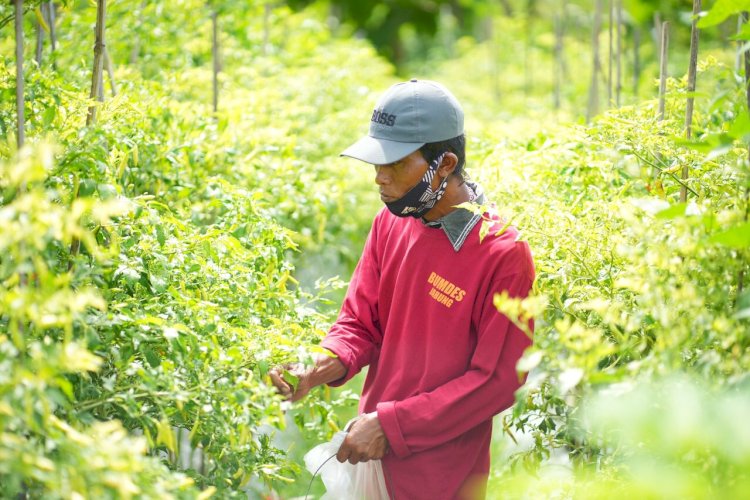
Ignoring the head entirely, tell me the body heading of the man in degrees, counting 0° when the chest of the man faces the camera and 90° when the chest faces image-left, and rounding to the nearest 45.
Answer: approximately 45°

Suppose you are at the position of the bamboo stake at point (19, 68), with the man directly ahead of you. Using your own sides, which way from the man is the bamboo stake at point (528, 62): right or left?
left

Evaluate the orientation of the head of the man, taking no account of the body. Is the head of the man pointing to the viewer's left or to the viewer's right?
to the viewer's left

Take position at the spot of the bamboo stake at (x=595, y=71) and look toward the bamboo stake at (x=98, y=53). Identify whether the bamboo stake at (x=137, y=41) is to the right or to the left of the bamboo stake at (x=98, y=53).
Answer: right

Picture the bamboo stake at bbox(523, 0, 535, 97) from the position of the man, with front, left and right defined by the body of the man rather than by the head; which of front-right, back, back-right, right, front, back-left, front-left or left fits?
back-right

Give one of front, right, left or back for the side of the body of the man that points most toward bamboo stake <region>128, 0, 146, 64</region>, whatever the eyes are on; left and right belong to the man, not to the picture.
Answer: right
